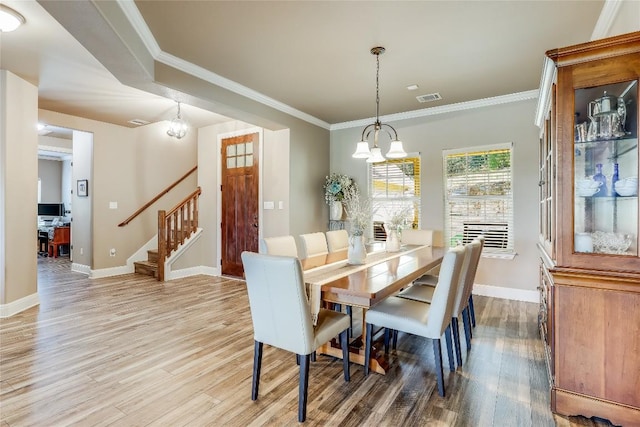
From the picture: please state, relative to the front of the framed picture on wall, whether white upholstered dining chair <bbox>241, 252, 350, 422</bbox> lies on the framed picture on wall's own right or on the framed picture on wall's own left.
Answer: on the framed picture on wall's own left

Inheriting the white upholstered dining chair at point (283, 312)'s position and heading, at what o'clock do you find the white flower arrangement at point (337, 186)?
The white flower arrangement is roughly at 11 o'clock from the white upholstered dining chair.

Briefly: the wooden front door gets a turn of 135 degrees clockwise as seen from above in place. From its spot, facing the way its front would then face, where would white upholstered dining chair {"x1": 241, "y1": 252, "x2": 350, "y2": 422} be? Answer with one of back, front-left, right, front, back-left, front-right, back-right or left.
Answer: back

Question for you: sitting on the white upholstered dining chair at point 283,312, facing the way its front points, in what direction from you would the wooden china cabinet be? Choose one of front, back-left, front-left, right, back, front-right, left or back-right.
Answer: front-right

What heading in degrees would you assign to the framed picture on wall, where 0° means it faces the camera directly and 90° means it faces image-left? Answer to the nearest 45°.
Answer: approximately 45°

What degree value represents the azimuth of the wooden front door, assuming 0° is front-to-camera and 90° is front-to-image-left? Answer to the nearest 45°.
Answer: approximately 45°

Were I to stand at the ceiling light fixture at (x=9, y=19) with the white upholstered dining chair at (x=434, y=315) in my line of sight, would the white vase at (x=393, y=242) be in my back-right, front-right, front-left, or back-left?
front-left

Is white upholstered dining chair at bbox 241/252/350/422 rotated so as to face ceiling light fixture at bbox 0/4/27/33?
no

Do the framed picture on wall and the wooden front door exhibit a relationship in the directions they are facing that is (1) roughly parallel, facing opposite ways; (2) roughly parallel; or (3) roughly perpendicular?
roughly parallel

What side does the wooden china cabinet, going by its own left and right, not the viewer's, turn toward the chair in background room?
front

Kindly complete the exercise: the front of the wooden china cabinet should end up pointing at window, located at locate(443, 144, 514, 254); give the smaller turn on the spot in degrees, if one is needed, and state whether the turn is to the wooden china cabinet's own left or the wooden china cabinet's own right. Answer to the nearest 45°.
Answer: approximately 45° to the wooden china cabinet's own right

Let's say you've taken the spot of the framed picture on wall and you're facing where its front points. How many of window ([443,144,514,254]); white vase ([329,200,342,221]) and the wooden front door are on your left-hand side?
3

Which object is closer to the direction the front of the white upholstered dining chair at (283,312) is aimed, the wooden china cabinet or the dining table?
the dining table

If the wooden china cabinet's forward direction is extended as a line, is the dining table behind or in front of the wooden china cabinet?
in front

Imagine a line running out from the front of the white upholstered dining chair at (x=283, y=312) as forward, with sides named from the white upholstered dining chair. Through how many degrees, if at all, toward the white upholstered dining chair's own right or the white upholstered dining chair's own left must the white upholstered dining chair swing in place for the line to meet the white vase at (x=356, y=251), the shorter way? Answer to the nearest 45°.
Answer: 0° — it already faces it

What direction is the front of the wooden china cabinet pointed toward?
to the viewer's left

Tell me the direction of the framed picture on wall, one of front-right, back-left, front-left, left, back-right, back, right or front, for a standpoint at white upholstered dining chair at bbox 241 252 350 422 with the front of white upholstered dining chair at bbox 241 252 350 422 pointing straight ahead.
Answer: left

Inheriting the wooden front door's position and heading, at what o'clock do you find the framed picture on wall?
The framed picture on wall is roughly at 2 o'clock from the wooden front door.
